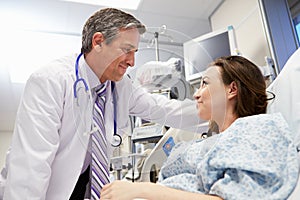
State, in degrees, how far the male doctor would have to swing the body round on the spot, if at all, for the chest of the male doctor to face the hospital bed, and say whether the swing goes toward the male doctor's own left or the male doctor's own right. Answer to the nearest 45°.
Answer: approximately 45° to the male doctor's own left

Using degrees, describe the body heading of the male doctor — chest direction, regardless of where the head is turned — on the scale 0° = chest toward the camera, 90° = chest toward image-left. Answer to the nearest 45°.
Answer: approximately 315°

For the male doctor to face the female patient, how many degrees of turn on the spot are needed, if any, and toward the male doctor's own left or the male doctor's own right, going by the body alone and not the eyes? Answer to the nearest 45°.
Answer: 0° — they already face them

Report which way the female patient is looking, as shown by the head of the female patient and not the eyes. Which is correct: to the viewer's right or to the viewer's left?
to the viewer's left
